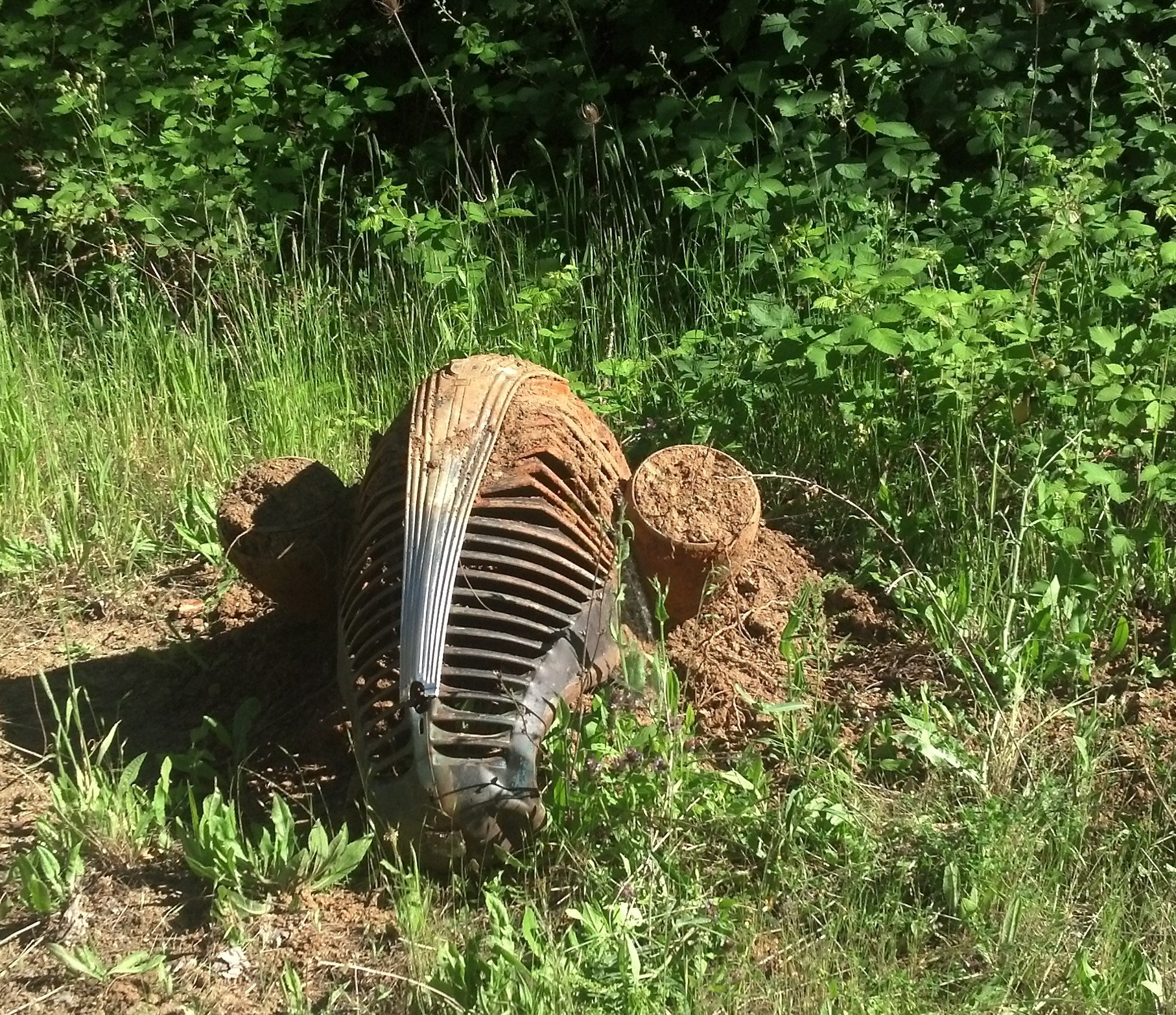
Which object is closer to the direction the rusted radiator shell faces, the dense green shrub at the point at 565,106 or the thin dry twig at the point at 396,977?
the thin dry twig

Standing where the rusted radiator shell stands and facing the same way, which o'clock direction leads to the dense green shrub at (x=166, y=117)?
The dense green shrub is roughly at 4 o'clock from the rusted radiator shell.

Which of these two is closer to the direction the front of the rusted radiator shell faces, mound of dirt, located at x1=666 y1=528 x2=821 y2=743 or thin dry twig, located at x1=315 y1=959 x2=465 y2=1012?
the thin dry twig

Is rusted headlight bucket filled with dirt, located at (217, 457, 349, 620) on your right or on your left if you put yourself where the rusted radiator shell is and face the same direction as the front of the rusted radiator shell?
on your right

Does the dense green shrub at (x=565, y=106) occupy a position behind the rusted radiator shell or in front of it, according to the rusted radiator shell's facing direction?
behind

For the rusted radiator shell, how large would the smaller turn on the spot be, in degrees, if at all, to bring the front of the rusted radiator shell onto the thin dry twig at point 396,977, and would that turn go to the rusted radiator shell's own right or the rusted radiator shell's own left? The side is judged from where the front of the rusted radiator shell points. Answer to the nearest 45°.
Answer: approximately 45° to the rusted radiator shell's own left

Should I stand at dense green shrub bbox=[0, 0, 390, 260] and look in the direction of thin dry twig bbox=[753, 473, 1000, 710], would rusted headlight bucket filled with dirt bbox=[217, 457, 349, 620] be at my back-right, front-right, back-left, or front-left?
front-right

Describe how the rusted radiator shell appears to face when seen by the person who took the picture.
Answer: facing the viewer and to the left of the viewer
